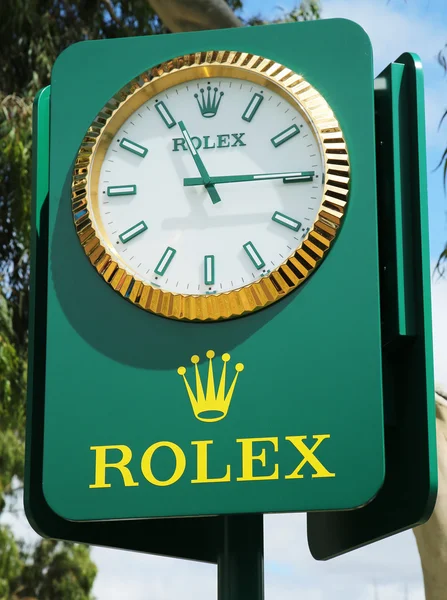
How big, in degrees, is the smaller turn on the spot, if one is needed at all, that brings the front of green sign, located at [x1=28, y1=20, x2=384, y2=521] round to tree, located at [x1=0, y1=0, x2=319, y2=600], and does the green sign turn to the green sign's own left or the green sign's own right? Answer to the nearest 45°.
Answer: approximately 180°

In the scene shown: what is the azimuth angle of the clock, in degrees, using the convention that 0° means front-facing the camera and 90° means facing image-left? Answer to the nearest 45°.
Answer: approximately 0°

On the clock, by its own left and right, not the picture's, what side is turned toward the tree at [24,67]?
back

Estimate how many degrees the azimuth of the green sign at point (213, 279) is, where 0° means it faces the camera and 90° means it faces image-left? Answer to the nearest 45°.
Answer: approximately 0°
